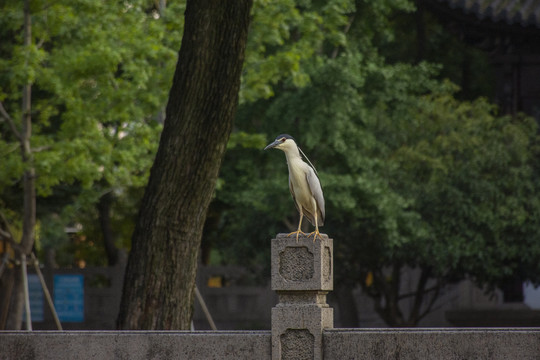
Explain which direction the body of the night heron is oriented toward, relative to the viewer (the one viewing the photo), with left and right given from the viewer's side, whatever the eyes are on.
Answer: facing the viewer and to the left of the viewer

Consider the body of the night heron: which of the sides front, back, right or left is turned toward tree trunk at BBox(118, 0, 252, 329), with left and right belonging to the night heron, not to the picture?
right
